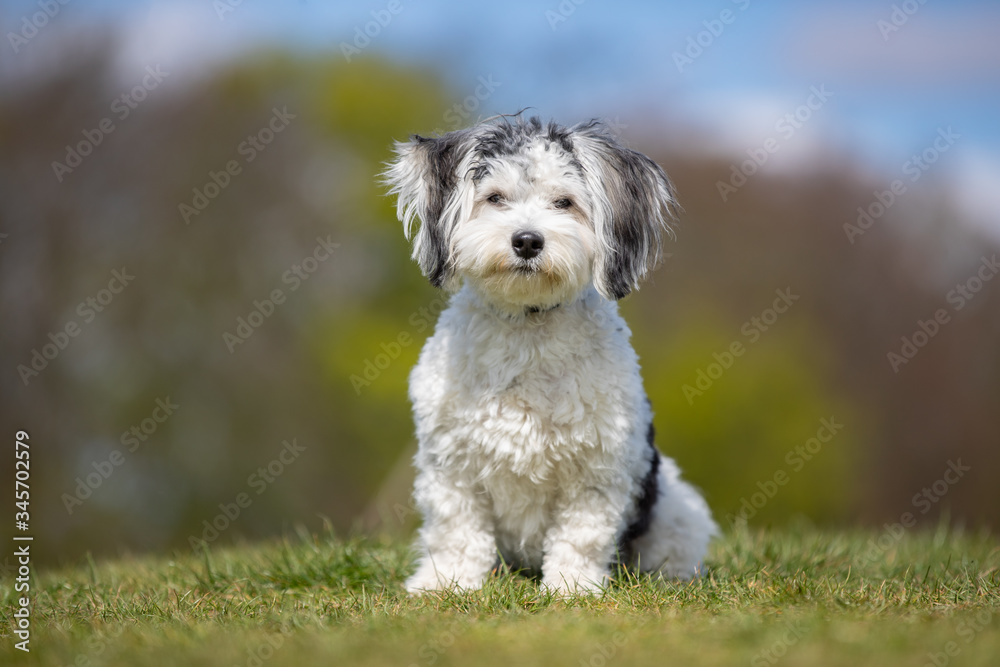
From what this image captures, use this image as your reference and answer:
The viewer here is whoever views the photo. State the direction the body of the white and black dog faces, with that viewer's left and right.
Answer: facing the viewer
